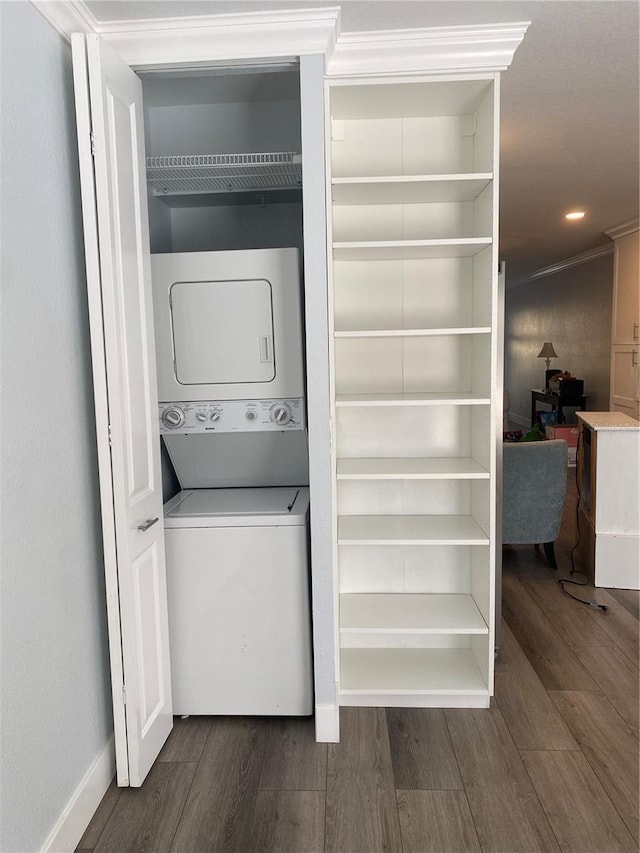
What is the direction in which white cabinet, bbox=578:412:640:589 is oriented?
to the viewer's left

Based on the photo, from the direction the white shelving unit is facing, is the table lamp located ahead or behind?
behind

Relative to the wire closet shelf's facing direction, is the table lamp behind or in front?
behind

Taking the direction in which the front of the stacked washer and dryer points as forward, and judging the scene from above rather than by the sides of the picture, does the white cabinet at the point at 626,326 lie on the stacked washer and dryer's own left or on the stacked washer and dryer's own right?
on the stacked washer and dryer's own left

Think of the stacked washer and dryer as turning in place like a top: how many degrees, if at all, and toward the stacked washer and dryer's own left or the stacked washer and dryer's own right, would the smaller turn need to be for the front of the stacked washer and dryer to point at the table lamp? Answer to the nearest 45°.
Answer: approximately 135° to the stacked washer and dryer's own left

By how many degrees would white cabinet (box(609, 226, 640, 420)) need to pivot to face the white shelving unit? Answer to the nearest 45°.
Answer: approximately 45° to its left

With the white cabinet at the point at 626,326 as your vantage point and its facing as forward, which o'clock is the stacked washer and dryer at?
The stacked washer and dryer is roughly at 11 o'clock from the white cabinet.

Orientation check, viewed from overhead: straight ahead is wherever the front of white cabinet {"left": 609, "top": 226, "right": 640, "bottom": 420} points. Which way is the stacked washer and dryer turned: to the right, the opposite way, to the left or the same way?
to the left

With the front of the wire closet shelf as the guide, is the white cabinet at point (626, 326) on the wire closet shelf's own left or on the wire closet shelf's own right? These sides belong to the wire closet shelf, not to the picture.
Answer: on the wire closet shelf's own left

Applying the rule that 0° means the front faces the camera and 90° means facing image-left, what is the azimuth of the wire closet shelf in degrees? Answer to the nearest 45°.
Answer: approximately 0°

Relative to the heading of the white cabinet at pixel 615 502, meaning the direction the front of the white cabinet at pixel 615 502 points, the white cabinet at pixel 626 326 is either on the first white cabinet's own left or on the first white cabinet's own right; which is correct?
on the first white cabinet's own right
